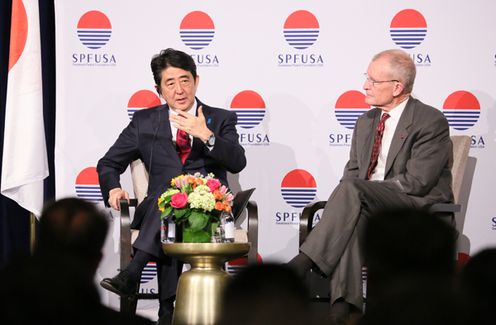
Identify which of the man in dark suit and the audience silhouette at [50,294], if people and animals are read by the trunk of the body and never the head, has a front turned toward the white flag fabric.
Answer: the audience silhouette

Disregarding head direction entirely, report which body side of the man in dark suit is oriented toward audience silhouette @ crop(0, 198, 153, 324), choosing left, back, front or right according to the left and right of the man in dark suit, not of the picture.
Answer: front

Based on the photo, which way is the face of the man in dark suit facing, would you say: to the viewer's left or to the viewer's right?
to the viewer's right

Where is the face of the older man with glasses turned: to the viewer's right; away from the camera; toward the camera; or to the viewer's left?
to the viewer's left

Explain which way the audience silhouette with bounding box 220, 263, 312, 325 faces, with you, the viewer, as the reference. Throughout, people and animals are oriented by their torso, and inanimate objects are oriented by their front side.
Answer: facing away from the viewer

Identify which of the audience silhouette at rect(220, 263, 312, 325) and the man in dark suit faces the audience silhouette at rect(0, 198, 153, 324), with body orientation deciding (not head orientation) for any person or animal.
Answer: the man in dark suit

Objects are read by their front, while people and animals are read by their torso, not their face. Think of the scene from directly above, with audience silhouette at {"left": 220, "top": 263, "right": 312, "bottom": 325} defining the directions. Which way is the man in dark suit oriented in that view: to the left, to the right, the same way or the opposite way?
the opposite way

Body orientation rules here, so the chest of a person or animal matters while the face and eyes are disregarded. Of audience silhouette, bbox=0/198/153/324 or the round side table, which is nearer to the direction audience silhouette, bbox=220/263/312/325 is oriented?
the round side table

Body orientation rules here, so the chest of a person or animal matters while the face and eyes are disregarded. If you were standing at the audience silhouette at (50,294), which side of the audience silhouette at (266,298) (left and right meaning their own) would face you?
left

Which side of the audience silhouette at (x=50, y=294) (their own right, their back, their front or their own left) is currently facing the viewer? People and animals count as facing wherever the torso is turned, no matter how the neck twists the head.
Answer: back

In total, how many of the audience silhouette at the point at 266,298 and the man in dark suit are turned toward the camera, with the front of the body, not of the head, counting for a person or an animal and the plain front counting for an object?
1

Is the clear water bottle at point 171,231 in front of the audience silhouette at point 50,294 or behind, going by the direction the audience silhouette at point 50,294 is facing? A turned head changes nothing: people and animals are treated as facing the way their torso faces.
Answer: in front

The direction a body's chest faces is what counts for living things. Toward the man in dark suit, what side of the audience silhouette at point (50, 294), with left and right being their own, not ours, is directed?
front

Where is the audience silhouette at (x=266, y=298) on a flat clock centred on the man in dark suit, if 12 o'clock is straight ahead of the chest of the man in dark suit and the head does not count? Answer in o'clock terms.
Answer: The audience silhouette is roughly at 12 o'clock from the man in dark suit.
